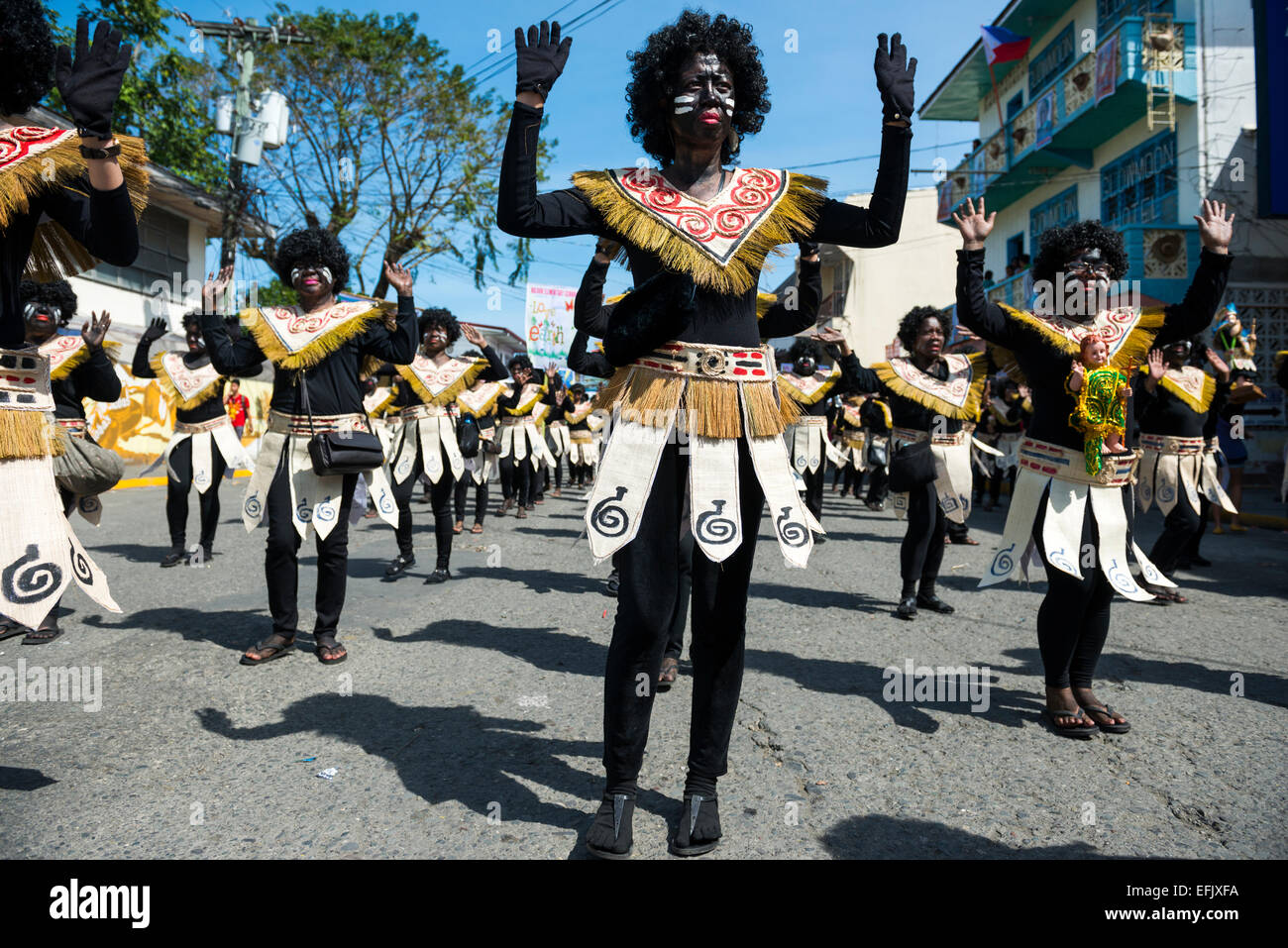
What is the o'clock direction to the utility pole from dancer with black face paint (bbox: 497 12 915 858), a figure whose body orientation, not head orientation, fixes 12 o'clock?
The utility pole is roughly at 5 o'clock from the dancer with black face paint.

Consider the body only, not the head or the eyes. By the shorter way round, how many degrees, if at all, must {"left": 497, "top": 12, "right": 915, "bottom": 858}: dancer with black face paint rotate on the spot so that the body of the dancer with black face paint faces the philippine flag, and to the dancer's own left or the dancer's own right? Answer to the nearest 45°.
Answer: approximately 180°

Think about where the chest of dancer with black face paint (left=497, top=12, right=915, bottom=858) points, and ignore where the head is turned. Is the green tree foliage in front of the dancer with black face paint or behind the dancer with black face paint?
behind

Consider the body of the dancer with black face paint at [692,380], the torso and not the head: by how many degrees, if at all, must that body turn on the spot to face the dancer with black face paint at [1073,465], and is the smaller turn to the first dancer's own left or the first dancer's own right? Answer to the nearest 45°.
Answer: approximately 135° to the first dancer's own left

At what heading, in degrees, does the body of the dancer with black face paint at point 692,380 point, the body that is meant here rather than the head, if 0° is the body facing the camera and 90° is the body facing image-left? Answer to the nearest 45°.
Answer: approximately 0°
